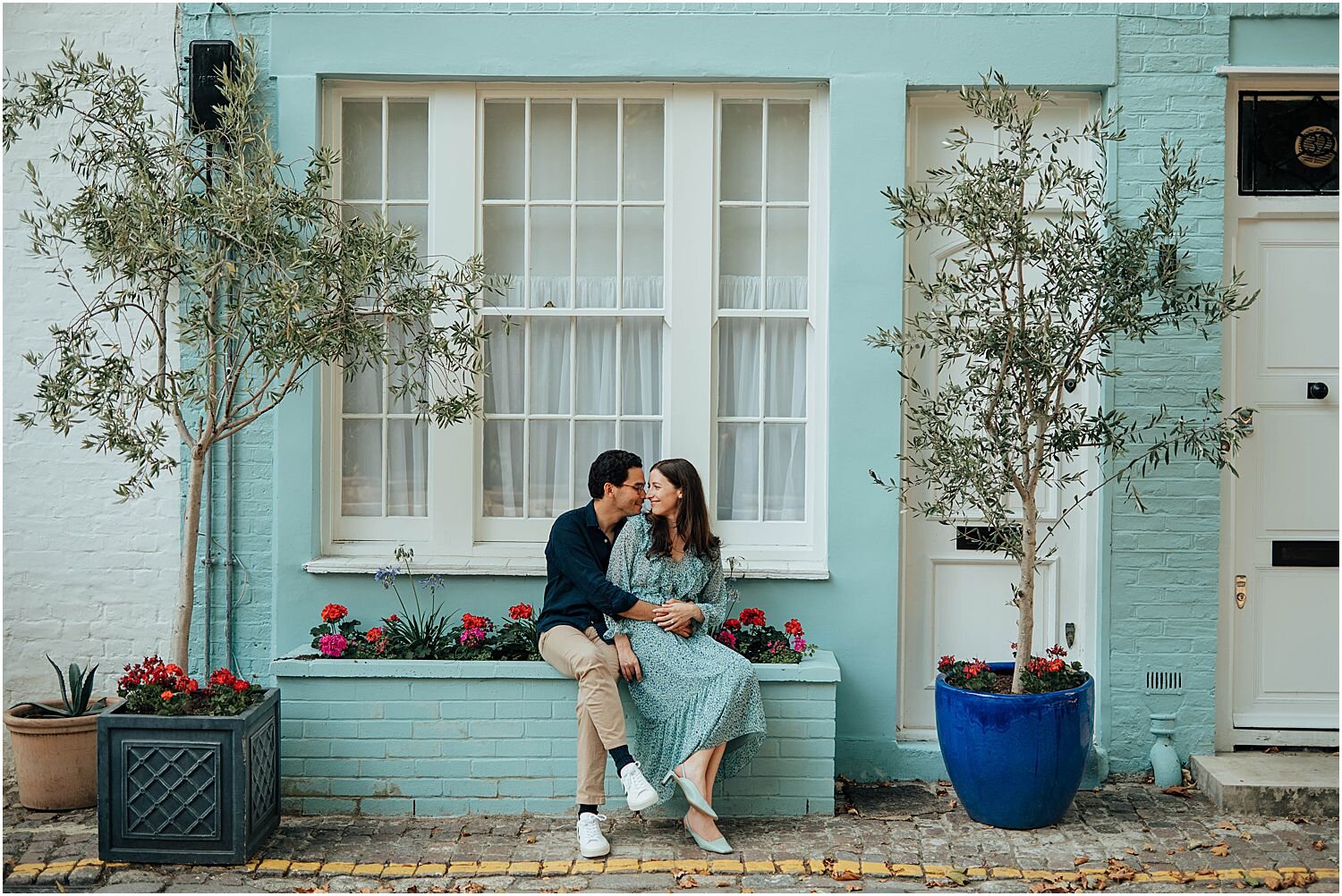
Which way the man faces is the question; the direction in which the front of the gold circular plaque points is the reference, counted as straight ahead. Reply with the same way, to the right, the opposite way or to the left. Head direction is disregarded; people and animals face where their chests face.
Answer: to the left

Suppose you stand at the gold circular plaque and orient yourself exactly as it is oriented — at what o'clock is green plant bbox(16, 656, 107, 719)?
The green plant is roughly at 2 o'clock from the gold circular plaque.

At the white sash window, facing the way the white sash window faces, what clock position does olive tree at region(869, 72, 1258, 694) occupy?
The olive tree is roughly at 10 o'clock from the white sash window.

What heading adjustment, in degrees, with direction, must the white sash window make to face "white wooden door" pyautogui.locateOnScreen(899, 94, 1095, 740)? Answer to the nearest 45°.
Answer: approximately 90° to its left

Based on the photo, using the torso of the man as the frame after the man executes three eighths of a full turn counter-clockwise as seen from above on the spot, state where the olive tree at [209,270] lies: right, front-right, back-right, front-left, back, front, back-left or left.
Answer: left

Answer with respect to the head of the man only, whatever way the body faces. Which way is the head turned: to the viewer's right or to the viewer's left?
to the viewer's right

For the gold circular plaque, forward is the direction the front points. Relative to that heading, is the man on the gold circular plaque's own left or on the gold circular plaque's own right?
on the gold circular plaque's own right

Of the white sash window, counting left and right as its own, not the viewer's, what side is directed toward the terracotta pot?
right

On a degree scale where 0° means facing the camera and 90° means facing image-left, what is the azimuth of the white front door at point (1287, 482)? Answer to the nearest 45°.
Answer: approximately 0°

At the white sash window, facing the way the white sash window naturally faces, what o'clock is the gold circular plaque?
The gold circular plaque is roughly at 9 o'clock from the white sash window.

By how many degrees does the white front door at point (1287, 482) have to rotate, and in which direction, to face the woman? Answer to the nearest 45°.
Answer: approximately 45° to its right
